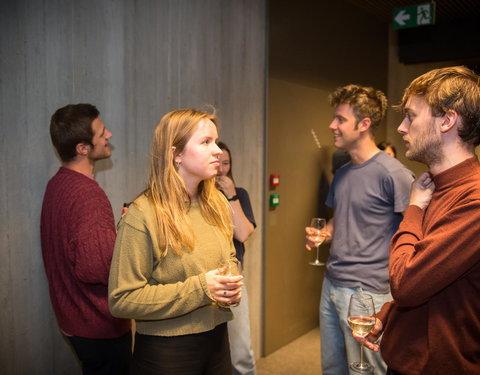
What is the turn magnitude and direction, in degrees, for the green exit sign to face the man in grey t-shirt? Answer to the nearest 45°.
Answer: approximately 45° to its left

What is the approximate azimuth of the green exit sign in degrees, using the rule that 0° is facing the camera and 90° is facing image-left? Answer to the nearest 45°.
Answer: approximately 45°

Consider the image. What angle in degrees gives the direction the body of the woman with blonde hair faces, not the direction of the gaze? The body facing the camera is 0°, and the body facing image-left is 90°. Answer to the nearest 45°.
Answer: approximately 315°

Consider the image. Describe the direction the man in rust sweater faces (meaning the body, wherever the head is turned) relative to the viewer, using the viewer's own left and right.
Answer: facing to the left of the viewer

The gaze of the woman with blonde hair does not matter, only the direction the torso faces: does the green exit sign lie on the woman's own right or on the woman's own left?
on the woman's own left

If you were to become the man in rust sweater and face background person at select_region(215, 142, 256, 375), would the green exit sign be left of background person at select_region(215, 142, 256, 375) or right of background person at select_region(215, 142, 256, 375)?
right

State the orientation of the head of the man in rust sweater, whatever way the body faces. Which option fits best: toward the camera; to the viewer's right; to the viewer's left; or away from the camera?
to the viewer's left

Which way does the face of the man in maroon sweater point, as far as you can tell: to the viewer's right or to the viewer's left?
to the viewer's right

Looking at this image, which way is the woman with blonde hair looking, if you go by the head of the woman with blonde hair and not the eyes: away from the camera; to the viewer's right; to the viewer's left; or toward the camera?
to the viewer's right

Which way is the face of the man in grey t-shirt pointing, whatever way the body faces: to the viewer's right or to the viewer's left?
to the viewer's left

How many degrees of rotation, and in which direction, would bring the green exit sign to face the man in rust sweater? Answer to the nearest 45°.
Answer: approximately 45° to its left

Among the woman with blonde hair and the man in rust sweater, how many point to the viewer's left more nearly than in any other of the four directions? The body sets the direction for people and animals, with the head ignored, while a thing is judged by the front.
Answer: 1

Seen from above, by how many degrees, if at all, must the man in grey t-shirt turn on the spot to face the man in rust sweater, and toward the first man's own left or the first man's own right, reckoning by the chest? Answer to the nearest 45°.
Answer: approximately 45° to the first man's own left
